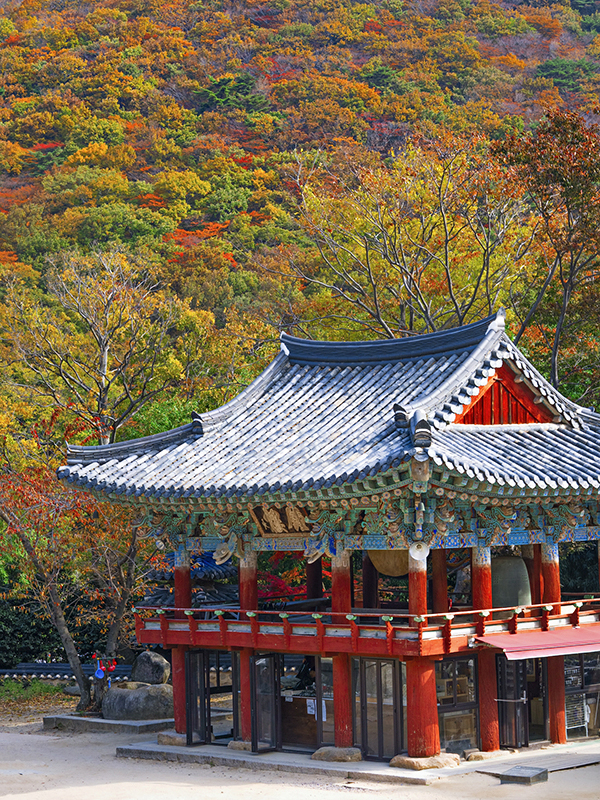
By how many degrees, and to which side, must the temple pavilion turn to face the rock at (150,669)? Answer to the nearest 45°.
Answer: approximately 90° to its right

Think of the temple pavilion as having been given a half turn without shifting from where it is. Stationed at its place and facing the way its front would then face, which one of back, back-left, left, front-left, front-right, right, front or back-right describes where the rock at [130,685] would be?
left

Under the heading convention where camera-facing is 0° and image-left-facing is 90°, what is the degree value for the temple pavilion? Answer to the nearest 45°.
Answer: approximately 45°

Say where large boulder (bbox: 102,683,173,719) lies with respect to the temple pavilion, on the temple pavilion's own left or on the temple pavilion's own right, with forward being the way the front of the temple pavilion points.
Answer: on the temple pavilion's own right
